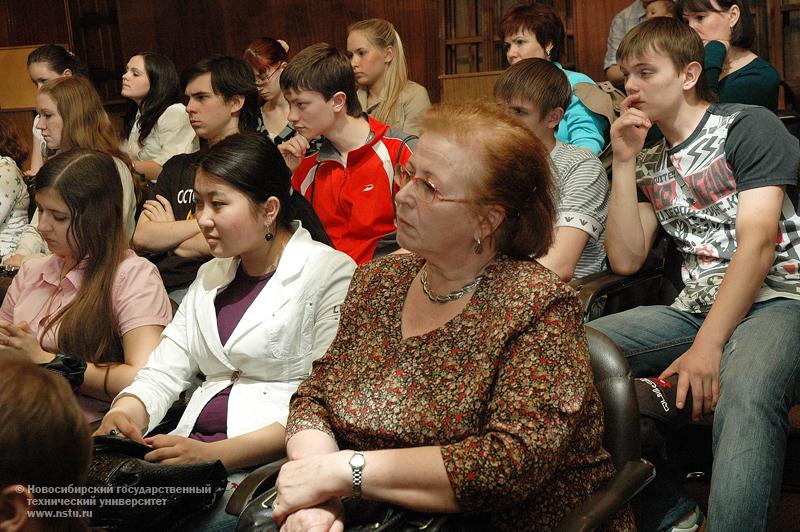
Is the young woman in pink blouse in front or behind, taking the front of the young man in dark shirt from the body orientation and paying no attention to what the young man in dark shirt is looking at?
in front

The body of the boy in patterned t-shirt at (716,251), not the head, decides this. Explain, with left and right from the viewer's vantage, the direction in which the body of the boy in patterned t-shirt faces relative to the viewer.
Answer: facing the viewer and to the left of the viewer

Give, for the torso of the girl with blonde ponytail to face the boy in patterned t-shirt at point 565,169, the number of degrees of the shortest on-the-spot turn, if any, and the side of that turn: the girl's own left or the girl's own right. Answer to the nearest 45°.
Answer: approximately 45° to the girl's own left

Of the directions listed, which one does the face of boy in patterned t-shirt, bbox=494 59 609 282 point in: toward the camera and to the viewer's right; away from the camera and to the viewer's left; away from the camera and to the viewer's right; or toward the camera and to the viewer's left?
toward the camera and to the viewer's left

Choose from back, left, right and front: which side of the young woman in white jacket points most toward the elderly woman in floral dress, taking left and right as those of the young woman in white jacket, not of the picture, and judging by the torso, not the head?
left

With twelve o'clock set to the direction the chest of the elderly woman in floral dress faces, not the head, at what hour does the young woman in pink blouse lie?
The young woman in pink blouse is roughly at 3 o'clock from the elderly woman in floral dress.

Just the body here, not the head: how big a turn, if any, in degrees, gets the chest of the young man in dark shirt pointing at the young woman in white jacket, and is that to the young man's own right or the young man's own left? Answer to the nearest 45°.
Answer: approximately 45° to the young man's own left

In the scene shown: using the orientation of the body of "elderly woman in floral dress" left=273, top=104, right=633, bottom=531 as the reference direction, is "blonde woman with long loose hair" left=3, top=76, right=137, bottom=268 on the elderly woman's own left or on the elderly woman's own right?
on the elderly woman's own right

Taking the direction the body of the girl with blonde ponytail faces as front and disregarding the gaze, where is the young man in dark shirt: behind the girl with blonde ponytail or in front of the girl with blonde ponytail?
in front

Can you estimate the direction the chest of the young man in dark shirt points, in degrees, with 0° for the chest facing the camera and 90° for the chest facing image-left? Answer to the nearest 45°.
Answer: approximately 45°

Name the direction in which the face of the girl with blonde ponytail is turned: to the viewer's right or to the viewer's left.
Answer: to the viewer's left

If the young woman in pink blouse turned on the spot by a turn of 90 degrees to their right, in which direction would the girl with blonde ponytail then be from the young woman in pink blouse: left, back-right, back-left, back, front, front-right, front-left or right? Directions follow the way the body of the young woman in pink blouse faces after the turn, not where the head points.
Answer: right
